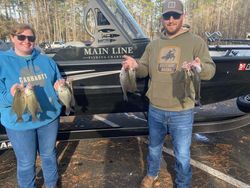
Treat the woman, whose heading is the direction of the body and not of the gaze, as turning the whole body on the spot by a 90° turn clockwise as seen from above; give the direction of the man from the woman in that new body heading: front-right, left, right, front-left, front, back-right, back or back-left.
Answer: back

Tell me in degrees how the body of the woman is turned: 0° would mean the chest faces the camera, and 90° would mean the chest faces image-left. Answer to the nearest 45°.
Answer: approximately 0°

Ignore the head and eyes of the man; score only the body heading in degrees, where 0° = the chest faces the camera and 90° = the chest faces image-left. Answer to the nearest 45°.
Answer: approximately 0°
